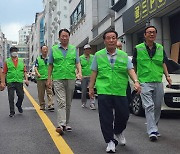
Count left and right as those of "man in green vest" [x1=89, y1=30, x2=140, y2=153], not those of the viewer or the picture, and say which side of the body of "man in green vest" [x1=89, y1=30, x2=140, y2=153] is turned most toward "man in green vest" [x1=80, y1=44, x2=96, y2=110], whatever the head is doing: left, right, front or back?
back

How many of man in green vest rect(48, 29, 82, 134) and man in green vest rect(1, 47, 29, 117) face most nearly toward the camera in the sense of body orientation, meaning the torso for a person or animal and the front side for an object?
2

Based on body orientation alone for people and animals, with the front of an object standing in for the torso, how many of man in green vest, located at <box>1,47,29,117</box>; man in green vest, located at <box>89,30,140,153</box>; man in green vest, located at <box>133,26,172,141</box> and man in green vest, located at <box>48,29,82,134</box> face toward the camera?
4

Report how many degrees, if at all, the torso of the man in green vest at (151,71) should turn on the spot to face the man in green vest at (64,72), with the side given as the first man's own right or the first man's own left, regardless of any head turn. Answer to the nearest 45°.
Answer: approximately 90° to the first man's own right

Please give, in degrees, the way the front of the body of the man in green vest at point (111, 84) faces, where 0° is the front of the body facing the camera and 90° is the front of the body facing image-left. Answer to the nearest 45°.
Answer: approximately 0°

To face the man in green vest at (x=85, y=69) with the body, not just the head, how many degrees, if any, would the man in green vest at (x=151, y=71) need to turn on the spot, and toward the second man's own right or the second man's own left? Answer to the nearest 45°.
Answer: approximately 135° to the second man's own right

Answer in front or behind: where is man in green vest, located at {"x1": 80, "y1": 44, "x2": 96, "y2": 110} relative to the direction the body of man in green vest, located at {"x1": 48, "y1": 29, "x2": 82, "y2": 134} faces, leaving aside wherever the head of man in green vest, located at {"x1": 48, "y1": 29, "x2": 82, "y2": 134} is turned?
behind

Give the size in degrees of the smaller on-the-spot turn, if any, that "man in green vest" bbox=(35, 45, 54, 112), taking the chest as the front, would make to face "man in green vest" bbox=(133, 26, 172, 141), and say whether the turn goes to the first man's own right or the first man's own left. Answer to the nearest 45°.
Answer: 0° — they already face them

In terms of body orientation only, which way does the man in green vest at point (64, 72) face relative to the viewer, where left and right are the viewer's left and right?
facing the viewer

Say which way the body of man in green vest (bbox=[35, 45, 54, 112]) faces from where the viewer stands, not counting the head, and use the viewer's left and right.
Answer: facing the viewer and to the right of the viewer

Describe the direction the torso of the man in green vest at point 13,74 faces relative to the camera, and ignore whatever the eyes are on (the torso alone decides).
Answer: toward the camera

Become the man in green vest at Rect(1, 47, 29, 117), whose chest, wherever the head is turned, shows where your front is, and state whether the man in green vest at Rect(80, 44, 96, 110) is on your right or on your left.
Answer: on your left

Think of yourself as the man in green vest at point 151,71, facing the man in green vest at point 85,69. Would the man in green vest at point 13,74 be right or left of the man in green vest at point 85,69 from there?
left
